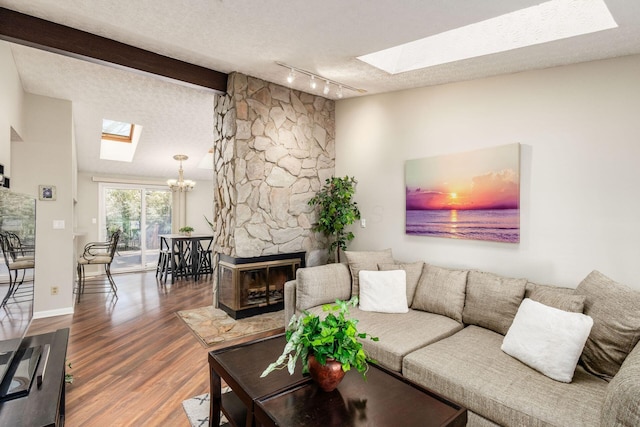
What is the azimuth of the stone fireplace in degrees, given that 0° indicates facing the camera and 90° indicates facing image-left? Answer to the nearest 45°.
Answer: approximately 315°

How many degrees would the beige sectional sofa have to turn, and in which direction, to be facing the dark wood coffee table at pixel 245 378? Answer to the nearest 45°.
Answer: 0° — it already faces it

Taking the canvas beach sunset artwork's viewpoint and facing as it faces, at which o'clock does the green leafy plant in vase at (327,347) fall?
The green leafy plant in vase is roughly at 11 o'clock from the canvas beach sunset artwork.

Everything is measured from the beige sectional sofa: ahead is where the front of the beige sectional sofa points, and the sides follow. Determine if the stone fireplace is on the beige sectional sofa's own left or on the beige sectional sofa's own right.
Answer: on the beige sectional sofa's own right

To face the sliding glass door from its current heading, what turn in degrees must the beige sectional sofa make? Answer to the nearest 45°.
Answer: approximately 45° to its right

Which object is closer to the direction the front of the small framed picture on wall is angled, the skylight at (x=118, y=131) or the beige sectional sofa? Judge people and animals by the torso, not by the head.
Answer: the beige sectional sofa

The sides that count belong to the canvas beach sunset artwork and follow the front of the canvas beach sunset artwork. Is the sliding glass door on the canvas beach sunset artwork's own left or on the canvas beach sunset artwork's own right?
on the canvas beach sunset artwork's own right

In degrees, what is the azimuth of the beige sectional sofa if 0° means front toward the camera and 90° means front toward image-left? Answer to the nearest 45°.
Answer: approximately 45°
